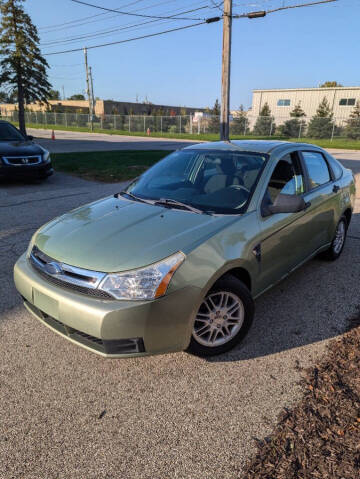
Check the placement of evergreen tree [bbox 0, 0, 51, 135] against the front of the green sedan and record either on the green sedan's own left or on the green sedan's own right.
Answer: on the green sedan's own right

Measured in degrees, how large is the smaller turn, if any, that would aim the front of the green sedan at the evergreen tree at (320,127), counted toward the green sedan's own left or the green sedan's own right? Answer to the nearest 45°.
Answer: approximately 135° to the green sedan's own right

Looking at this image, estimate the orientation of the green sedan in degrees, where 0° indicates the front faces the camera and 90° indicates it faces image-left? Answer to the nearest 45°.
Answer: approximately 45°

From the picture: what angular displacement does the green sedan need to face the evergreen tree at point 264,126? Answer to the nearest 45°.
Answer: approximately 135° to its right

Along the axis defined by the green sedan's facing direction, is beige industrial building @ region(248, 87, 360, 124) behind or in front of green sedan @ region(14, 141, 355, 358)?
behind

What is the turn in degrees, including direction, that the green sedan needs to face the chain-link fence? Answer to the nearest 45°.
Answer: approximately 135° to its right

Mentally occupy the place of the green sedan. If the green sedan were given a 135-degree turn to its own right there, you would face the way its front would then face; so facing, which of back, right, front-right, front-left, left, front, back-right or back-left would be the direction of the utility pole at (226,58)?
front

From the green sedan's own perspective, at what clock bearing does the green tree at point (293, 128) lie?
The green tree is roughly at 5 o'clock from the green sedan.
